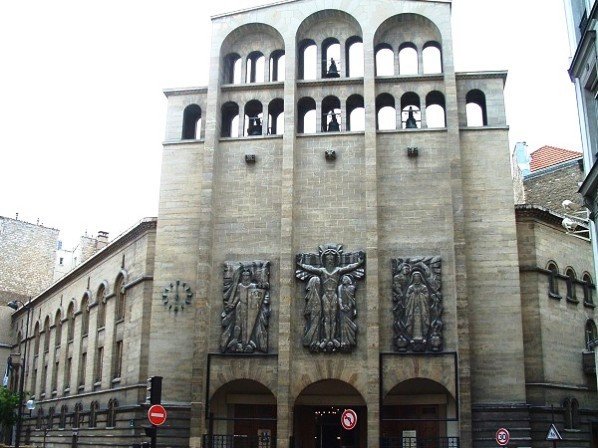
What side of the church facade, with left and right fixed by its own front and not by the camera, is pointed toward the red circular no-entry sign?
front

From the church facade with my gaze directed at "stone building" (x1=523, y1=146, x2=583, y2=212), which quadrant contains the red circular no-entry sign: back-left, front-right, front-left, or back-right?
back-right

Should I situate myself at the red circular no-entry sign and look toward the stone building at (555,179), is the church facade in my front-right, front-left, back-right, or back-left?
front-left

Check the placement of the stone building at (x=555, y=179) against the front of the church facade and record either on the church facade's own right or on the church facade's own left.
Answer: on the church facade's own left

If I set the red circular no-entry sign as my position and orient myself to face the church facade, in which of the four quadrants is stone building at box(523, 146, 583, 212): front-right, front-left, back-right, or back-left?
front-right

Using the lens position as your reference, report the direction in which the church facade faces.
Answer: facing the viewer

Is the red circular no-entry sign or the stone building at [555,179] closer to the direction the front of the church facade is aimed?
the red circular no-entry sign
